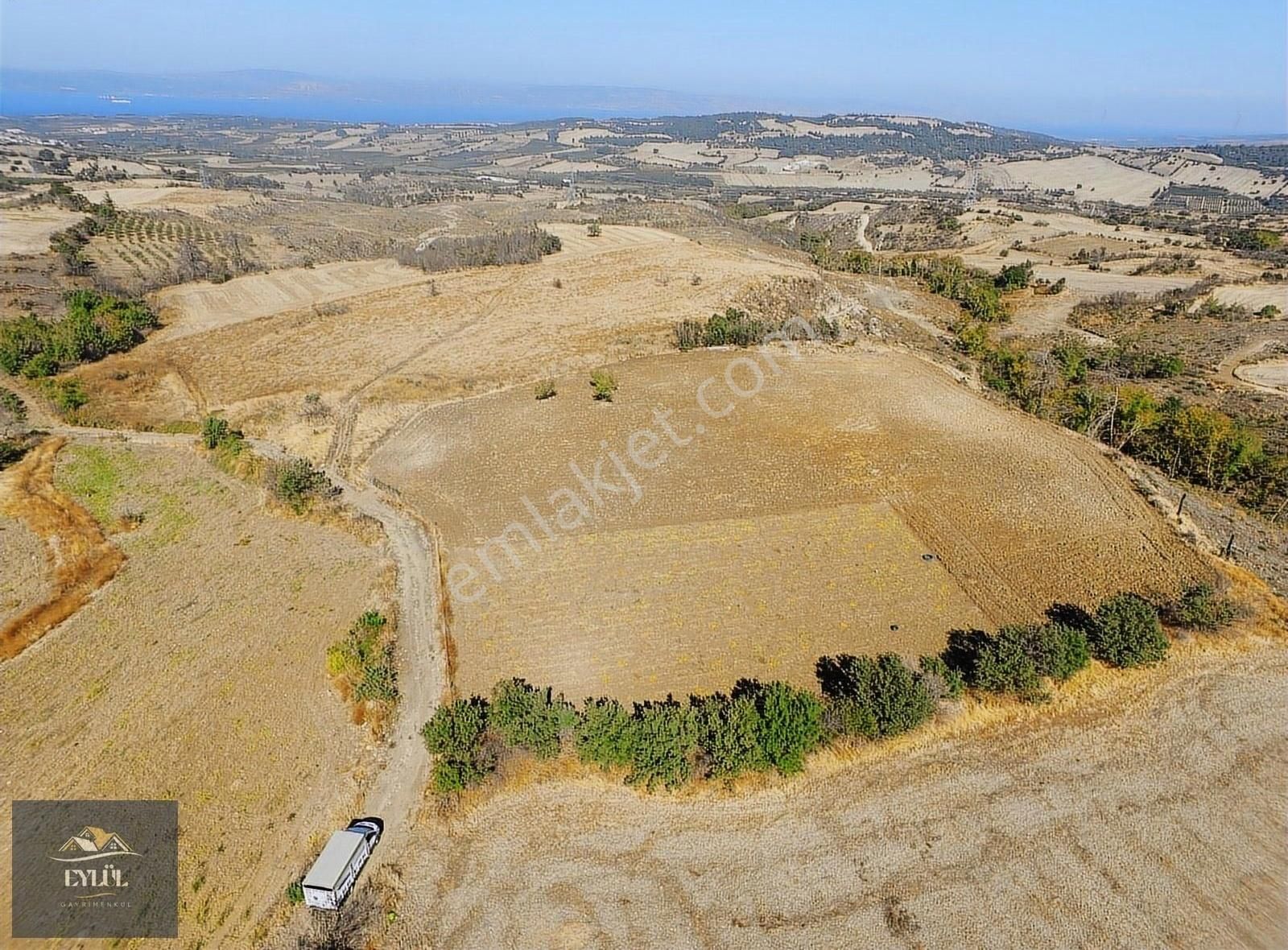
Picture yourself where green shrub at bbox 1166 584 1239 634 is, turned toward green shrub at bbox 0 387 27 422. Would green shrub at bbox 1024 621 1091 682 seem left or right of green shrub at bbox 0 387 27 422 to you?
left

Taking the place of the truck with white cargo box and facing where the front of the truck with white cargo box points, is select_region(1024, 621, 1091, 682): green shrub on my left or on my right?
on my right

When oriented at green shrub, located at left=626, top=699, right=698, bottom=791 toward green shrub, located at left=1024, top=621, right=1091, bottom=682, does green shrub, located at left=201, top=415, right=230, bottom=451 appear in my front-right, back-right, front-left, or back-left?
back-left

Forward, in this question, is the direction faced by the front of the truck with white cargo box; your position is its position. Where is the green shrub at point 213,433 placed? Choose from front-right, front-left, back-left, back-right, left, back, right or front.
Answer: front-left

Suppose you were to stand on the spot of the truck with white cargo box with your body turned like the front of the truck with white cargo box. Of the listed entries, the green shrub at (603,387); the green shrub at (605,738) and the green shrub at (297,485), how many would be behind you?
0

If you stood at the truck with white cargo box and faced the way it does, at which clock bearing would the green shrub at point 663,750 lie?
The green shrub is roughly at 2 o'clock from the truck with white cargo box.

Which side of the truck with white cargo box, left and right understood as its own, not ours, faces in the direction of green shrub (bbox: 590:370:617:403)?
front

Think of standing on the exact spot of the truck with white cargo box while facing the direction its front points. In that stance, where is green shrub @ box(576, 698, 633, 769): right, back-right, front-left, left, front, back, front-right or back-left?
front-right

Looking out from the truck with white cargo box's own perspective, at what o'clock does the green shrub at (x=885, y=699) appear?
The green shrub is roughly at 2 o'clock from the truck with white cargo box.

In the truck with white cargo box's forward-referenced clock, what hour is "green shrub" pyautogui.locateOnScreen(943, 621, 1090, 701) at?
The green shrub is roughly at 2 o'clock from the truck with white cargo box.

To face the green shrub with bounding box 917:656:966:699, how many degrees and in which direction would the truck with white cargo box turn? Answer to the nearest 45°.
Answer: approximately 45° to its right

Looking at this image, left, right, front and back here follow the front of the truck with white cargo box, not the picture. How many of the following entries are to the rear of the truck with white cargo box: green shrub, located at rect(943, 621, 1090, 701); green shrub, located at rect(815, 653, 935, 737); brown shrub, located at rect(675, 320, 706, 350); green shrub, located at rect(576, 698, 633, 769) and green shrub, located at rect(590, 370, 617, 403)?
0

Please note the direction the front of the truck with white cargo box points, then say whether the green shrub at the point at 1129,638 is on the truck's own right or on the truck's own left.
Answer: on the truck's own right

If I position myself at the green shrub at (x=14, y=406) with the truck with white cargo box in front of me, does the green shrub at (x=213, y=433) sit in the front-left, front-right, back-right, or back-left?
front-left

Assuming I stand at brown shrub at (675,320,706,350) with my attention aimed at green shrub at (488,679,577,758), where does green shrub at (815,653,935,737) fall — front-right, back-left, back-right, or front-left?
front-left

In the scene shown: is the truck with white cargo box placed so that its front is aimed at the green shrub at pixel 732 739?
no

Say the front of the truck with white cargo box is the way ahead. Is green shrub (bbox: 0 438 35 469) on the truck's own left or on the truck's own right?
on the truck's own left

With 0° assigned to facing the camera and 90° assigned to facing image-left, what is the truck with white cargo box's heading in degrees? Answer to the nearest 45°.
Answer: approximately 225°

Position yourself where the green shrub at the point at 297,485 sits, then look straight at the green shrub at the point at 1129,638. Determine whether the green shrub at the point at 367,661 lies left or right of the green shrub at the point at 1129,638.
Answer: right

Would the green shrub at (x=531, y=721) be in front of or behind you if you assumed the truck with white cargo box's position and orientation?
in front

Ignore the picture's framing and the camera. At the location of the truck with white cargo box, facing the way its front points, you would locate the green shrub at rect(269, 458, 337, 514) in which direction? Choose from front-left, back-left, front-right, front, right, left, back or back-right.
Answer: front-left
